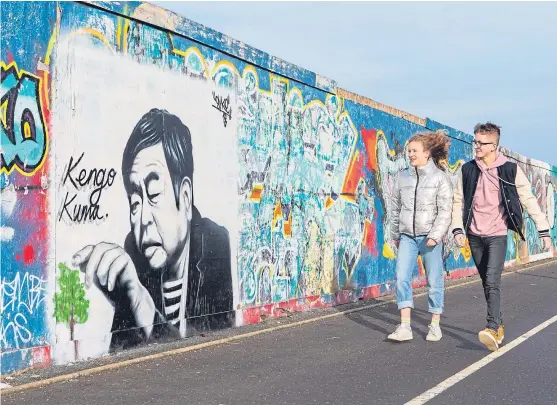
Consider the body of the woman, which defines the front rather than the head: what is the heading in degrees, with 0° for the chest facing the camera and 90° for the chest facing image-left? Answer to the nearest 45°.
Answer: approximately 45°

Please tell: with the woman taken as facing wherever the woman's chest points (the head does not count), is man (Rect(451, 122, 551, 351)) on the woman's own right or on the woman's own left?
on the woman's own left
